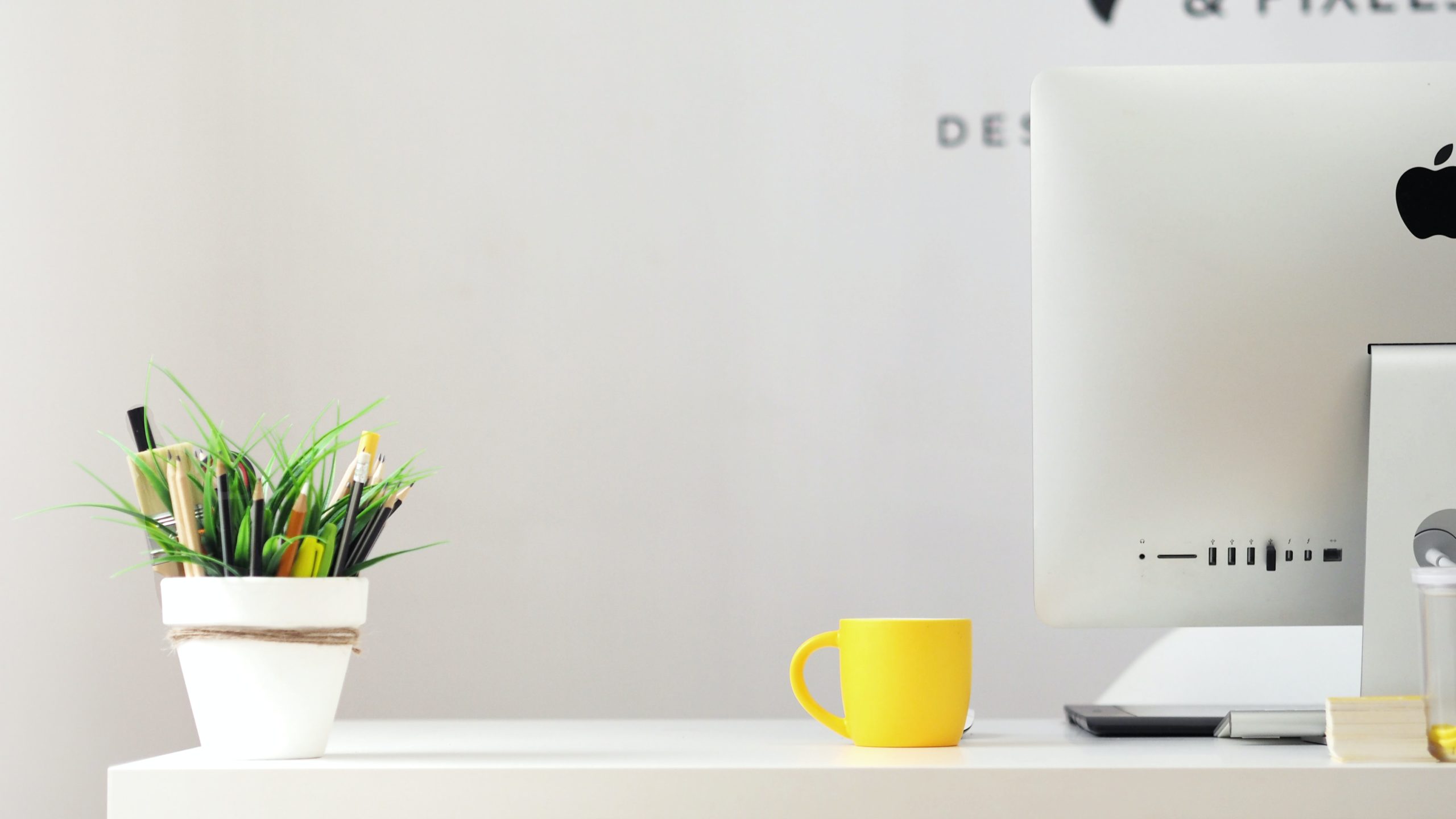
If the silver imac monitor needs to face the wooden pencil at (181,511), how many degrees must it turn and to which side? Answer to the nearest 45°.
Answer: approximately 135° to its left

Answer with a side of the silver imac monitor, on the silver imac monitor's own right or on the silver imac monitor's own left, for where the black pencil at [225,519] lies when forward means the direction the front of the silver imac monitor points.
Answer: on the silver imac monitor's own left

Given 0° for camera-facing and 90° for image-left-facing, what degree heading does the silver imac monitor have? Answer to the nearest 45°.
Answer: approximately 180°

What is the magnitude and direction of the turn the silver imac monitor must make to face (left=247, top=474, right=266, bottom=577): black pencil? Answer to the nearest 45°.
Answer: approximately 135° to its left

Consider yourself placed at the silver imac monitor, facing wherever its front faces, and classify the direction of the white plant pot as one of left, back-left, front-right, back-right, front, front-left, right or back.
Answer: back-left
